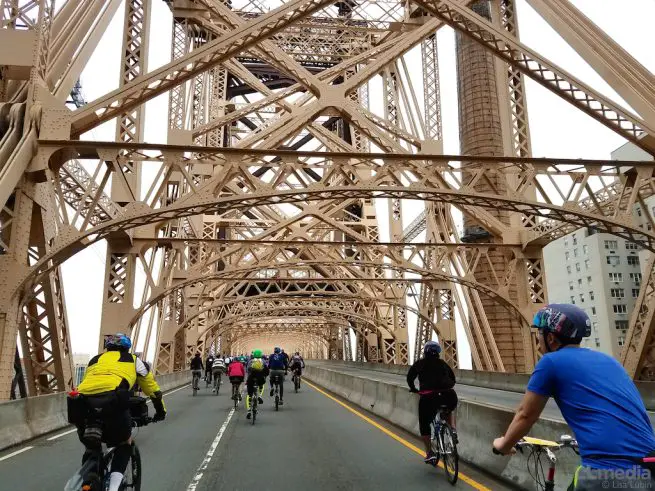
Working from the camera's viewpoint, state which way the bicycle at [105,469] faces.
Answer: facing away from the viewer and to the right of the viewer

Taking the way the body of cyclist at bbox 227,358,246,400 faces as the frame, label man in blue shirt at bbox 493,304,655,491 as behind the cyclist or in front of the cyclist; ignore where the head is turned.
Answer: behind

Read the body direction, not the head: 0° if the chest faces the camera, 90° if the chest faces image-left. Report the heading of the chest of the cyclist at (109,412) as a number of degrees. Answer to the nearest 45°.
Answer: approximately 225°

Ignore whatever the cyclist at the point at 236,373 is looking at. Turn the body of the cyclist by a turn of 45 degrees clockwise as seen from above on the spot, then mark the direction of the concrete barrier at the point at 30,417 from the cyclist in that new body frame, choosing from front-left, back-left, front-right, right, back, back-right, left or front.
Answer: back

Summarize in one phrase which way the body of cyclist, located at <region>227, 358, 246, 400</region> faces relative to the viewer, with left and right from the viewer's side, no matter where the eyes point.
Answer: facing away from the viewer

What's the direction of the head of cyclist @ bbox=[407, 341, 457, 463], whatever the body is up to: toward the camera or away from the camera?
away from the camera

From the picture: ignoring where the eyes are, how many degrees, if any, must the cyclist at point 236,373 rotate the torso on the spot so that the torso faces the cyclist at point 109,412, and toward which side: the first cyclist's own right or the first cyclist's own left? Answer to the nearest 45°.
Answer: approximately 180°

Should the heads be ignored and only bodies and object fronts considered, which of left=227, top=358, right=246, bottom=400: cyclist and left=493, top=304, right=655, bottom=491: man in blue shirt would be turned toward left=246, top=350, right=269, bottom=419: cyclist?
the man in blue shirt

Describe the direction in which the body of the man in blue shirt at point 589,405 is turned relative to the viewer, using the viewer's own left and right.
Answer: facing away from the viewer and to the left of the viewer

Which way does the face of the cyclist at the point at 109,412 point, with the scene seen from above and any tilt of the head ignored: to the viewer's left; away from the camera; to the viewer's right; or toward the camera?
away from the camera

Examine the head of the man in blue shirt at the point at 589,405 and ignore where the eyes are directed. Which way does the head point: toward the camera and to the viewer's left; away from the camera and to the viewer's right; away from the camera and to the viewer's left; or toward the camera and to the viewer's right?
away from the camera and to the viewer's left
